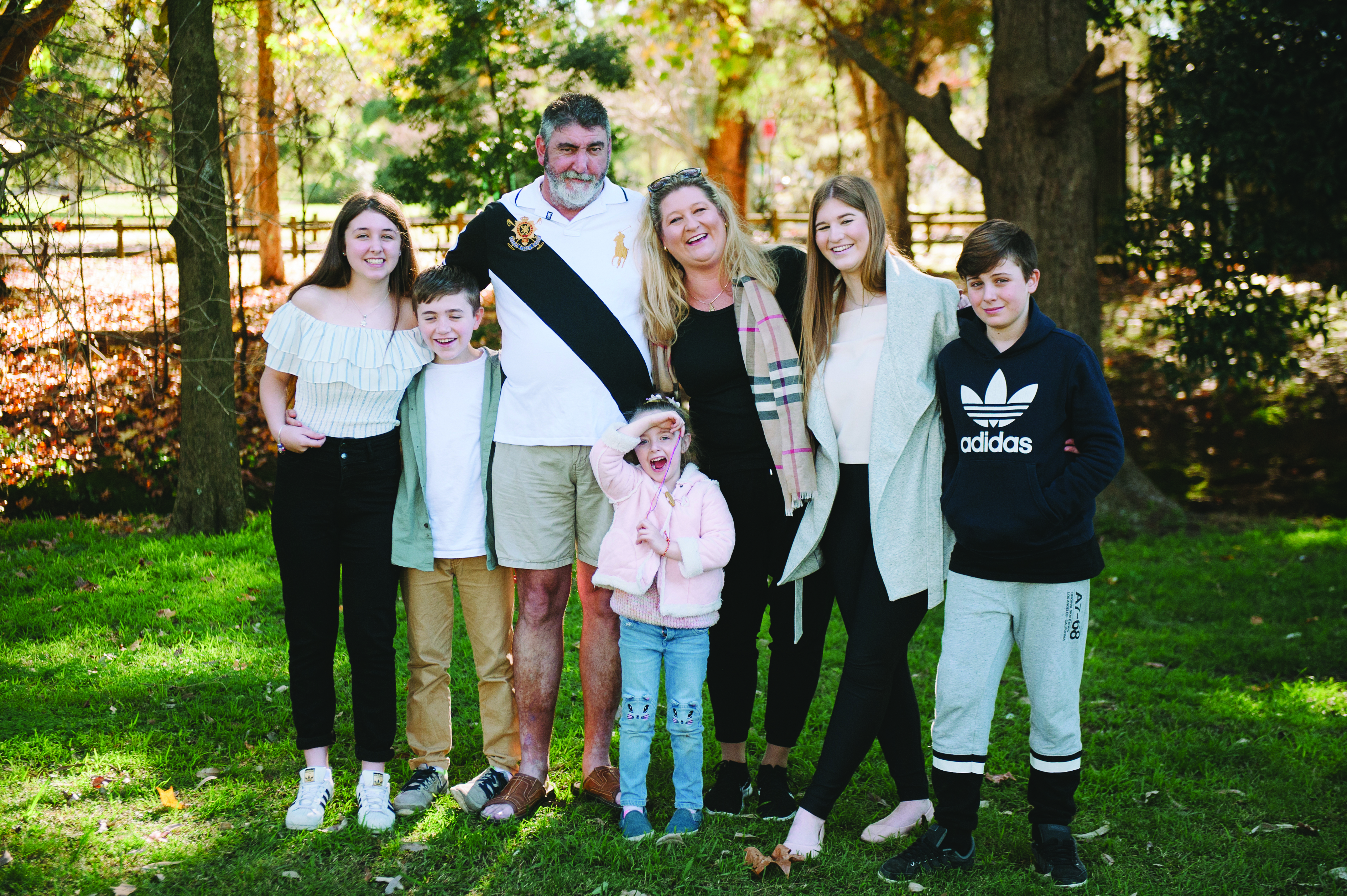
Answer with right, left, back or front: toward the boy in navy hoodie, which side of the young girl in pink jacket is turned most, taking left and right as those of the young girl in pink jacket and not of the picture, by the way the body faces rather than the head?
left

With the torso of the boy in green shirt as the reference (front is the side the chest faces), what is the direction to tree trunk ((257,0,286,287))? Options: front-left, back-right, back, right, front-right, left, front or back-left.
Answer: back

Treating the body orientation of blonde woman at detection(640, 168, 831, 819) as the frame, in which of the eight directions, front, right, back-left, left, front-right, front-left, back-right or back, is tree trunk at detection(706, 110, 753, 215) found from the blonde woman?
back

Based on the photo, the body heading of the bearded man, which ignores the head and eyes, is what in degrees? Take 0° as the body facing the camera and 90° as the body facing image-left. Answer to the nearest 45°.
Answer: approximately 0°

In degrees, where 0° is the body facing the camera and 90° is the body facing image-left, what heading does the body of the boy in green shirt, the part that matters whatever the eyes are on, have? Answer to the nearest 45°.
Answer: approximately 0°
